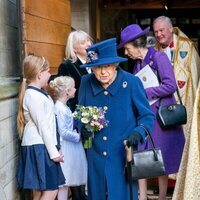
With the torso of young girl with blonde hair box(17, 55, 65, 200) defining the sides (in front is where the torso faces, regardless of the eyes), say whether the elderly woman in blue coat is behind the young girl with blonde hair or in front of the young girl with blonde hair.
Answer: in front

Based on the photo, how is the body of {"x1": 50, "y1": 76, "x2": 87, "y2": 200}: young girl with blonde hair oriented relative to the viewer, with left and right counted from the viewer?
facing to the right of the viewer

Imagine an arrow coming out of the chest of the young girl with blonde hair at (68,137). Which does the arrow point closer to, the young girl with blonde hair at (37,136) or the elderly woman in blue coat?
the elderly woman in blue coat

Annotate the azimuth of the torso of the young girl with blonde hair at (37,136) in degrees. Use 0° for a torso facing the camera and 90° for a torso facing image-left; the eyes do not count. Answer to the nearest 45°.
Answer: approximately 270°

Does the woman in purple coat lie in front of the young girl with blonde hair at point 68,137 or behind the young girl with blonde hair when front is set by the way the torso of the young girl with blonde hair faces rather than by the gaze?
in front

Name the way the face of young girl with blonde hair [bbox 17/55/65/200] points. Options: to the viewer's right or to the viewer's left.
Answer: to the viewer's right

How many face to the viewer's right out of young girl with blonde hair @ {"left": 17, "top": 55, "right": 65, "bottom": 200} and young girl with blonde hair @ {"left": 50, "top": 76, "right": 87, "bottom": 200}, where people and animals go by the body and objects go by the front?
2

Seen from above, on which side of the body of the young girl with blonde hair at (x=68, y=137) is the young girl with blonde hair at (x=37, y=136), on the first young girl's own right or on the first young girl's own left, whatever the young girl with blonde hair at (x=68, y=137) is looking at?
on the first young girl's own right
